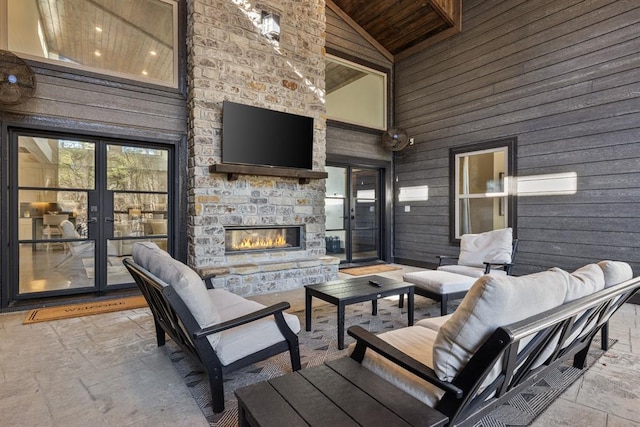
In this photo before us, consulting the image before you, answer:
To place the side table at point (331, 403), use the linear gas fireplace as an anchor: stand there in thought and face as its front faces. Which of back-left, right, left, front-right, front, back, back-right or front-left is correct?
front-right

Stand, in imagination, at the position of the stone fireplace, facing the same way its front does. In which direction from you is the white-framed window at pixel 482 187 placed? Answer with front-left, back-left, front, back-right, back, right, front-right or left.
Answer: front-left

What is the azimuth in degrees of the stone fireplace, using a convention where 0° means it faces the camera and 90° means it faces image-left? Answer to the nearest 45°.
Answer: approximately 315°

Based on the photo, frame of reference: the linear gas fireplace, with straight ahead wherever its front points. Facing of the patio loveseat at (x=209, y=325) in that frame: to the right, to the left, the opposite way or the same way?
to the left

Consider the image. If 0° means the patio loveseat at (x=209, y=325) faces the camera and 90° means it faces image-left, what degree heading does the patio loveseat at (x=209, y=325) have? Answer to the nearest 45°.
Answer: approximately 225°

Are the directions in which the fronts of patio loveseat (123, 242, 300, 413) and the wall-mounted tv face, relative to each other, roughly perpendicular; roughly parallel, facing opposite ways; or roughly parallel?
roughly perpendicular

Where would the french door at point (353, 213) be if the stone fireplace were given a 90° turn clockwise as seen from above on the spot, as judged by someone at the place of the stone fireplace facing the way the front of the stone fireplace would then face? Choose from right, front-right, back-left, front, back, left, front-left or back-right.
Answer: back

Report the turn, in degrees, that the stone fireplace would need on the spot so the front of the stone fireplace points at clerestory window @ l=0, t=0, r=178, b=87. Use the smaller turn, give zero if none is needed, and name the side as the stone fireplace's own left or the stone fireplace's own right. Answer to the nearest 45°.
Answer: approximately 135° to the stone fireplace's own right

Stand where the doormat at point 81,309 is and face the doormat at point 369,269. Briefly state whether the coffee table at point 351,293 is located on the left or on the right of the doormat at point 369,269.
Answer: right

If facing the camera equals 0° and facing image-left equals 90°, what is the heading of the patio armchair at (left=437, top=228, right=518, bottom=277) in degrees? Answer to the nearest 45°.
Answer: approximately 45°

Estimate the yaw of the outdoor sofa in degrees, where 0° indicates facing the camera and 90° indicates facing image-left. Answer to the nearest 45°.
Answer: approximately 135°
